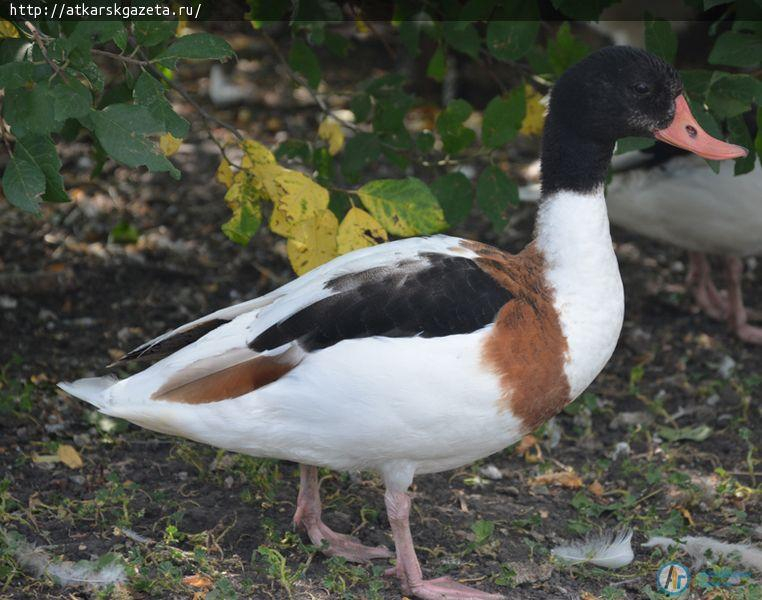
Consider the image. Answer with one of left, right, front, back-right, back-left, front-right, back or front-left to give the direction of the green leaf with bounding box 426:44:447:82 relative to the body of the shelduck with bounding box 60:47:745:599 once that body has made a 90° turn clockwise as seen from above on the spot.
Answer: back

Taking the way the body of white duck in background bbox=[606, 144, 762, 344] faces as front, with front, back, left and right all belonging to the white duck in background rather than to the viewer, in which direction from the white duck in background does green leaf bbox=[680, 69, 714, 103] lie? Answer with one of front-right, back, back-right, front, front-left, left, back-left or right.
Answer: right

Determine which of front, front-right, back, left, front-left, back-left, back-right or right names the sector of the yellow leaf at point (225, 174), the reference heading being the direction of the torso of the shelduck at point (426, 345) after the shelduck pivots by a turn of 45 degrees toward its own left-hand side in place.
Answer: left

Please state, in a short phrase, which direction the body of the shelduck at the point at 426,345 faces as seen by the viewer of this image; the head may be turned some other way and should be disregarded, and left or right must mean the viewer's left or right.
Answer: facing to the right of the viewer

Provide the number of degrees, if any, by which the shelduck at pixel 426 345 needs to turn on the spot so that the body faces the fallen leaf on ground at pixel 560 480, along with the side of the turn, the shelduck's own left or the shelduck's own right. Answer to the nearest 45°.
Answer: approximately 45° to the shelduck's own left

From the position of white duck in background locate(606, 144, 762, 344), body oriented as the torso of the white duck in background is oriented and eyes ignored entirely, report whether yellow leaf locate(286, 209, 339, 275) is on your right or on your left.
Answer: on your right

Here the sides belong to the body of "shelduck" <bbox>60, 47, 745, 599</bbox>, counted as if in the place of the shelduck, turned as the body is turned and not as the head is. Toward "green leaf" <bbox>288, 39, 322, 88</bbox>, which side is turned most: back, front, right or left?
left

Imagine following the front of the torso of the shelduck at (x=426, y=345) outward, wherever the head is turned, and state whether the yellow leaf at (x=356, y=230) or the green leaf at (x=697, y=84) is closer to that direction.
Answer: the green leaf
